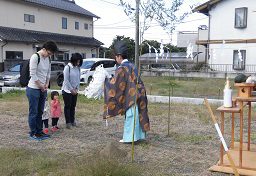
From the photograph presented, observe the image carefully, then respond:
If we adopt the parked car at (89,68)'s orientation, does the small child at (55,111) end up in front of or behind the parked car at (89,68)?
in front

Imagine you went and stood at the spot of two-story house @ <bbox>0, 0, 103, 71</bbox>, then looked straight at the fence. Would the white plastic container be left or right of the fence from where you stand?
right

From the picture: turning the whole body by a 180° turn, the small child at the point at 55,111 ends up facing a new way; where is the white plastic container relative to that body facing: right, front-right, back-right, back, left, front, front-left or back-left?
back

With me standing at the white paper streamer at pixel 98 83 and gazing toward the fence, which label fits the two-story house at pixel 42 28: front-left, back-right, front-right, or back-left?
front-left

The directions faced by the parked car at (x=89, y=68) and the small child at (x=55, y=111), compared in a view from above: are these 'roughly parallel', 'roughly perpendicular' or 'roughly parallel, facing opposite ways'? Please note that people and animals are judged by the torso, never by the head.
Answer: roughly perpendicular

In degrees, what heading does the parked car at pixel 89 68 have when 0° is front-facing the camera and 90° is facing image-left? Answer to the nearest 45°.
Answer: approximately 45°

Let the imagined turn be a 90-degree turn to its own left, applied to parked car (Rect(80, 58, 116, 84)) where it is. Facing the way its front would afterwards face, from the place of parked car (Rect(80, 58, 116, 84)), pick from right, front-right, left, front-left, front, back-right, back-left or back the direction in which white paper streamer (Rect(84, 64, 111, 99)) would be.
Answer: front-right

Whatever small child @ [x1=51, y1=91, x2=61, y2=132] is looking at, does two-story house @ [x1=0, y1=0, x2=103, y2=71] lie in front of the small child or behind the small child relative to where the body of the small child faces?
behind

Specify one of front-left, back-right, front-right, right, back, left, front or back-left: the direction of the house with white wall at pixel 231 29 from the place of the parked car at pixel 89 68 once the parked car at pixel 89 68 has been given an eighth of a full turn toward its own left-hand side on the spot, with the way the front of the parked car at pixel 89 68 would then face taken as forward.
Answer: back-left

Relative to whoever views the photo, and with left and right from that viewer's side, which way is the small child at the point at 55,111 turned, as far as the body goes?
facing the viewer and to the right of the viewer

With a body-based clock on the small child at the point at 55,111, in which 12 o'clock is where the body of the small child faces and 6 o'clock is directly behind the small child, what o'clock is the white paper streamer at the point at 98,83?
The white paper streamer is roughly at 12 o'clock from the small child.

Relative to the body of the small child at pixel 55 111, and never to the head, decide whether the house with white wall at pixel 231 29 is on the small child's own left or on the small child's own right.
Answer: on the small child's own left

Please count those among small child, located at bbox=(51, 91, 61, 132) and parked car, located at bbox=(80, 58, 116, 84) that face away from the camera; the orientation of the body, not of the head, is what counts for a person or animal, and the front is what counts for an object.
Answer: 0

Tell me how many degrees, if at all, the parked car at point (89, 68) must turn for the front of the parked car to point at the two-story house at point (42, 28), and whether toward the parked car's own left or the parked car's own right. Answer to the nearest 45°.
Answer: approximately 135° to the parked car's own right
